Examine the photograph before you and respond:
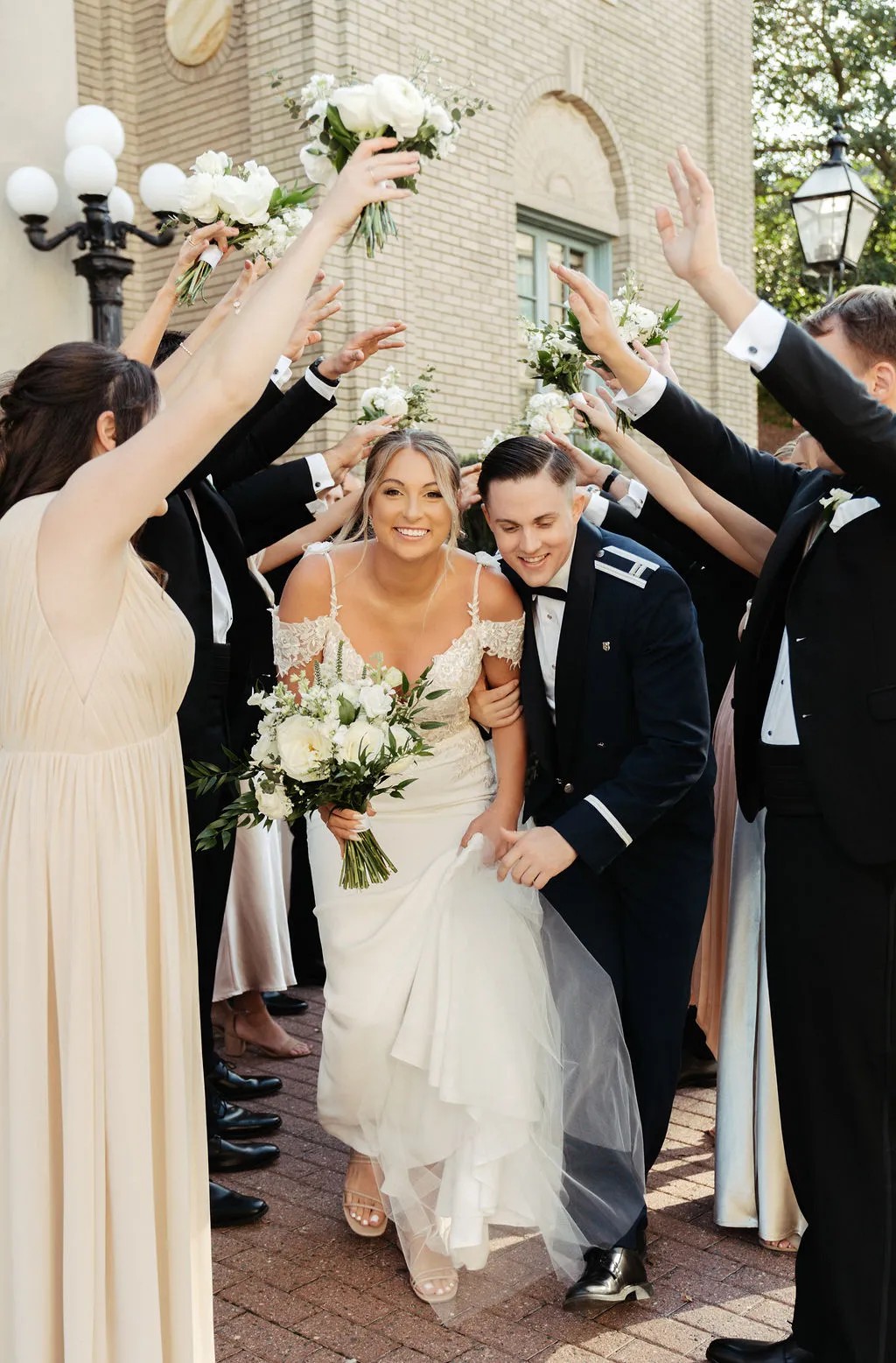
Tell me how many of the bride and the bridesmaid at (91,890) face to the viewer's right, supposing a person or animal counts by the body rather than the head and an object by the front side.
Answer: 1

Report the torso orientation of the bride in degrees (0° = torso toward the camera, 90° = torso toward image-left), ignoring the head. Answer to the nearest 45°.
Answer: approximately 0°

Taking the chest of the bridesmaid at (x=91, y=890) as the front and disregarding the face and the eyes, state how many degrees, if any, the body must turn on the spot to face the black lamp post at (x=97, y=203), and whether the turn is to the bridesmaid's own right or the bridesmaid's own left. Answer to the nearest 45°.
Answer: approximately 90° to the bridesmaid's own left

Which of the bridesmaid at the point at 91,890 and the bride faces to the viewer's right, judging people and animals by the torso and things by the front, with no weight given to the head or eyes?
the bridesmaid

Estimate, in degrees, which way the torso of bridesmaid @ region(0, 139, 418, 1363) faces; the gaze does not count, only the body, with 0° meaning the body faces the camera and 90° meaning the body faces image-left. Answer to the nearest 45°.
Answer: approximately 270°

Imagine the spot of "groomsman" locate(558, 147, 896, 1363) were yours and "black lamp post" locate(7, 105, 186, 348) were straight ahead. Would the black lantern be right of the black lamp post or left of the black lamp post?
right

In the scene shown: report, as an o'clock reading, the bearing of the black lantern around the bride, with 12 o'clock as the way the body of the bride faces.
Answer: The black lantern is roughly at 7 o'clock from the bride.

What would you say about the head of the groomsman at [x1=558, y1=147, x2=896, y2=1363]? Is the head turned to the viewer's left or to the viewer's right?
to the viewer's left

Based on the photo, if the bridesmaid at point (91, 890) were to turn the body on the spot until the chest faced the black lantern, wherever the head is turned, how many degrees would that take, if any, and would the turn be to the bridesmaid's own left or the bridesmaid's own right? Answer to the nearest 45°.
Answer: approximately 45° to the bridesmaid's own left
